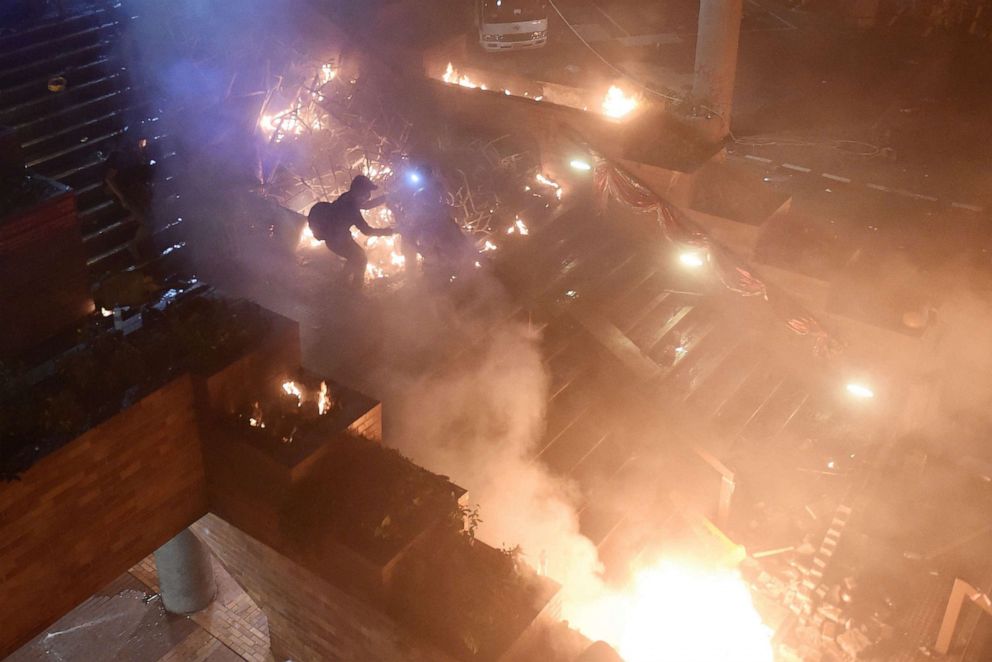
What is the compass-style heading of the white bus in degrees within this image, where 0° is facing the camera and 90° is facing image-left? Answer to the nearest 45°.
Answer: approximately 0°

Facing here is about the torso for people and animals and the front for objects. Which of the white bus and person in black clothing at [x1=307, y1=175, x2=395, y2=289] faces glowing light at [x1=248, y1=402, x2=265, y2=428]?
the white bus

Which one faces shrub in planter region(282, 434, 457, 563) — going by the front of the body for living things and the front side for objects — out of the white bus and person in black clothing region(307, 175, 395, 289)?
the white bus

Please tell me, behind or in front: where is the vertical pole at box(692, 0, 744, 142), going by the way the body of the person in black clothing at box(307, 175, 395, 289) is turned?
in front

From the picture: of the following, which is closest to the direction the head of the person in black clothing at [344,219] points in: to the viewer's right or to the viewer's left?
to the viewer's right

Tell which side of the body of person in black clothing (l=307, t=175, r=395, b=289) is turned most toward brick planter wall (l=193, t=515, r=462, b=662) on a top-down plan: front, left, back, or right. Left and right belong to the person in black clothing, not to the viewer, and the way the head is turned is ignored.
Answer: right

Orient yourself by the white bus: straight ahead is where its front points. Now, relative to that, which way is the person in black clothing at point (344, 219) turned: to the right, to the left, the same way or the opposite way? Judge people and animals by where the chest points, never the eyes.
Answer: to the left

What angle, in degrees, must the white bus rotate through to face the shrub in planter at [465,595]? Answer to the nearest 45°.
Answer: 0° — it already faces it

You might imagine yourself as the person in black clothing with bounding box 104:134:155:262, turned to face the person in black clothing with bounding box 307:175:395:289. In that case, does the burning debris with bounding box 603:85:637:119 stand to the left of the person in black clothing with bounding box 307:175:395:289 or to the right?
left

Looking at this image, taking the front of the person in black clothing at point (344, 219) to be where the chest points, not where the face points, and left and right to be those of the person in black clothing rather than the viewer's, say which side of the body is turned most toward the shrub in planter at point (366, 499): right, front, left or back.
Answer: right

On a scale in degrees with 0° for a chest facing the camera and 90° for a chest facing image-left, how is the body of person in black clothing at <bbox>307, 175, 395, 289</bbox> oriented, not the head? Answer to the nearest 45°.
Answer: approximately 270°
